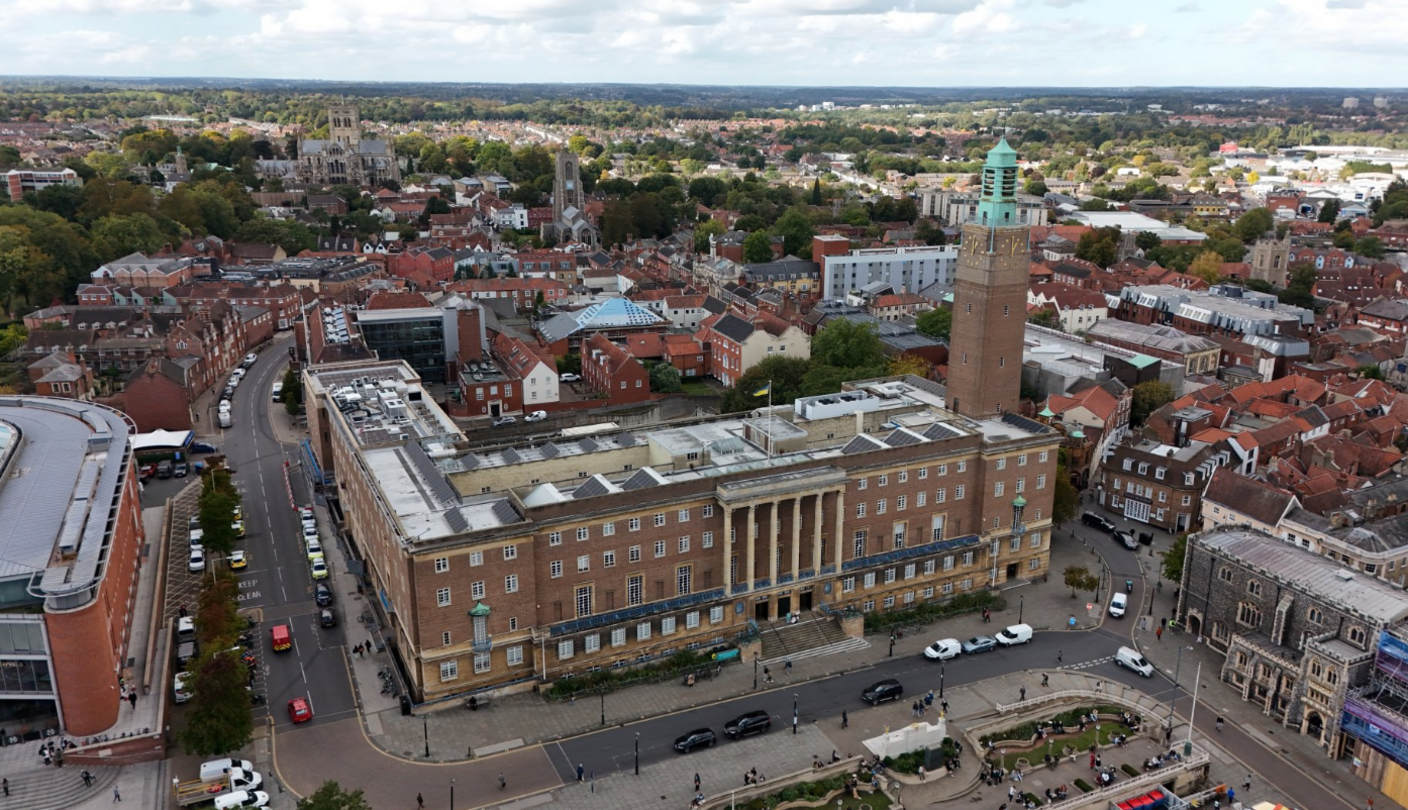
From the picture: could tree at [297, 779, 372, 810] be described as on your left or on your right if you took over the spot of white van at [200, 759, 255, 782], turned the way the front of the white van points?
on your right

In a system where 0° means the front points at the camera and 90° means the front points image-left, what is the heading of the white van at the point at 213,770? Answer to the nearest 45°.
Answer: approximately 270°
